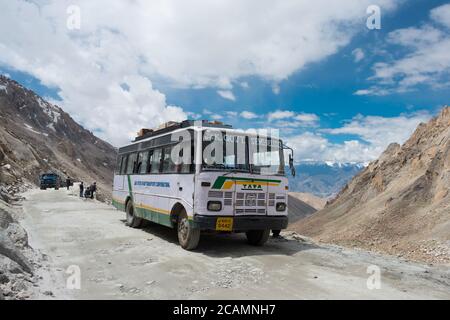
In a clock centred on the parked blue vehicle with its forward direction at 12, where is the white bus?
The white bus is roughly at 12 o'clock from the parked blue vehicle.

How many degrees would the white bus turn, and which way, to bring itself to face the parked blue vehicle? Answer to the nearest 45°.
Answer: approximately 180°

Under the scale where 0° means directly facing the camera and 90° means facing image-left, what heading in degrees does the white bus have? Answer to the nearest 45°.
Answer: approximately 315°
